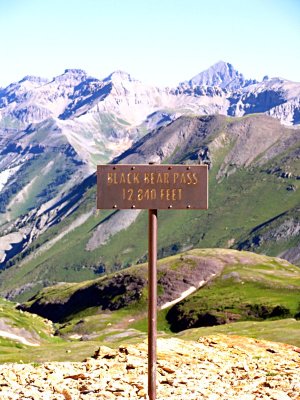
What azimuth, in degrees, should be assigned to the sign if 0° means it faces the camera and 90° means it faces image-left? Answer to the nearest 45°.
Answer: approximately 0°
